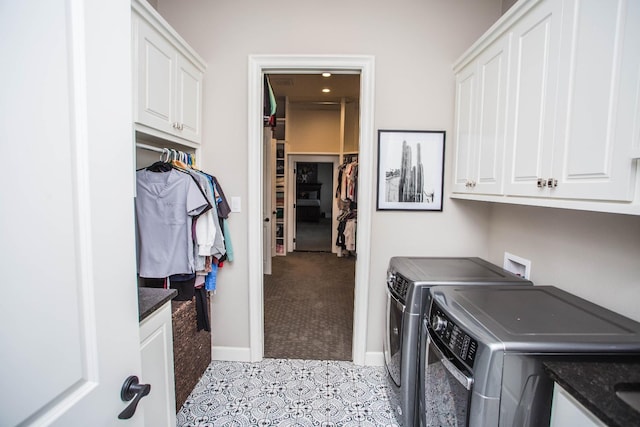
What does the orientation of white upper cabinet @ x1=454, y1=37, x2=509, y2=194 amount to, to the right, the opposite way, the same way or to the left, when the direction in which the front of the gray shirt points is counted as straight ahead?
to the right

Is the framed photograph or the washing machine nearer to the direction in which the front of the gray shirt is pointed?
the washing machine

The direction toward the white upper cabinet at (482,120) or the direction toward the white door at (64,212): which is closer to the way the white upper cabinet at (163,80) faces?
the white upper cabinet

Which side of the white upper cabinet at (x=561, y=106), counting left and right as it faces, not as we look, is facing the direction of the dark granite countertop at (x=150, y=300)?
front

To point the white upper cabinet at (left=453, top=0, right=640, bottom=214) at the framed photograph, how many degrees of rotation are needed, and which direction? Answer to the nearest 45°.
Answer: approximately 90° to its right

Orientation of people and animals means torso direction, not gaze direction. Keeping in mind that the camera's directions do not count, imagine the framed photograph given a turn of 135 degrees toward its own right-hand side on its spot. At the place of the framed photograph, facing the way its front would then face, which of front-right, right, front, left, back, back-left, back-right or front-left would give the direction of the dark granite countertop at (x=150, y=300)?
left

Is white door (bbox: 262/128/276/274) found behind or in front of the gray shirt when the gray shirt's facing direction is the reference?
behind

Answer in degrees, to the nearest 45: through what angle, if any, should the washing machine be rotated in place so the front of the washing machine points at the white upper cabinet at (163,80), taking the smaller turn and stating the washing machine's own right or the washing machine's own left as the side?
approximately 45° to the washing machine's own right

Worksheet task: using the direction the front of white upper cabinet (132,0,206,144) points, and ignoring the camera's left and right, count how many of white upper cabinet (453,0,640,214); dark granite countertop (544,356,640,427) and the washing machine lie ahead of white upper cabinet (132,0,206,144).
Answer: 3

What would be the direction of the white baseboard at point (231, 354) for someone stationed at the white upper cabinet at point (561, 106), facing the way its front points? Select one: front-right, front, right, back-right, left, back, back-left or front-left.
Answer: front-right

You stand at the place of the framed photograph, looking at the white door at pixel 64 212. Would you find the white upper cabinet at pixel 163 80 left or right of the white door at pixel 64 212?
right

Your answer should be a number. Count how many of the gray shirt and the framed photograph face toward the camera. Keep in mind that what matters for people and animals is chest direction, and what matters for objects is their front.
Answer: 2
